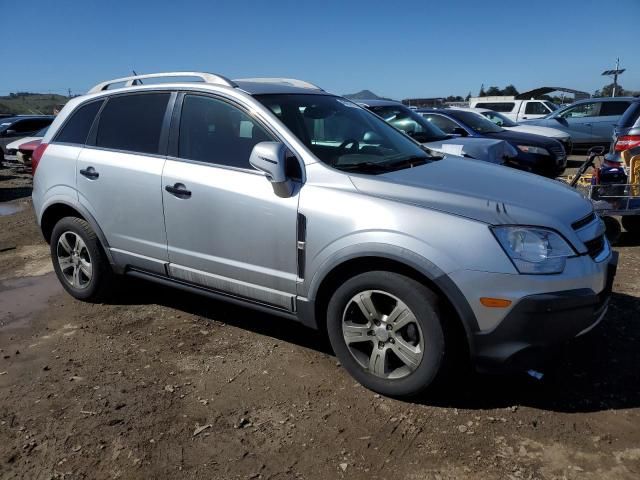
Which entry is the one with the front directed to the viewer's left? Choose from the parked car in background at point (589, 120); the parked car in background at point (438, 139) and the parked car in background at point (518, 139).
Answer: the parked car in background at point (589, 120)

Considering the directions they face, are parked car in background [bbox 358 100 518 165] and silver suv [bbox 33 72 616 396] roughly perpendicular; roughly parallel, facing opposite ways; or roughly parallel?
roughly parallel

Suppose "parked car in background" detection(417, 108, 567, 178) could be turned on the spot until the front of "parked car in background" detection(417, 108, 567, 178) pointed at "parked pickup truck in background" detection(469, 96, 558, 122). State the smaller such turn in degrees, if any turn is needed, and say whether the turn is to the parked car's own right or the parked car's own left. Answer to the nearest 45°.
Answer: approximately 135° to the parked car's own left

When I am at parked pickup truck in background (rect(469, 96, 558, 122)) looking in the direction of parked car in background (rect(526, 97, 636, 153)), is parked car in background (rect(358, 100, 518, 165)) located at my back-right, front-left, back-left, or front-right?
front-right

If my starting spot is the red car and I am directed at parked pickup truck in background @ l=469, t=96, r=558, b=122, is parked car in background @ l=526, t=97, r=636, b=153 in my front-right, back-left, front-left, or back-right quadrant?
front-right

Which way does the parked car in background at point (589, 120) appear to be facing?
to the viewer's left

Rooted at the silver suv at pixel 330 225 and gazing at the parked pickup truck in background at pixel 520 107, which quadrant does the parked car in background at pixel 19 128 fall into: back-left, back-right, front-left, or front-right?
front-left

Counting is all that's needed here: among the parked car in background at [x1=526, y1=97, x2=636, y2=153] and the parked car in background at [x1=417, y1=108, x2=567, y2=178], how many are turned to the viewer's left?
1

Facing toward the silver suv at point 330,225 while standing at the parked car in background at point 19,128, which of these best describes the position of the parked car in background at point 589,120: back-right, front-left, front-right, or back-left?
front-left

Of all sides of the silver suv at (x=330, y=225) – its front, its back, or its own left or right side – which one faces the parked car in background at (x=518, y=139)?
left

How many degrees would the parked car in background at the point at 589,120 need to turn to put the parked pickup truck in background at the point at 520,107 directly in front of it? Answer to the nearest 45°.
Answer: approximately 45° to its right

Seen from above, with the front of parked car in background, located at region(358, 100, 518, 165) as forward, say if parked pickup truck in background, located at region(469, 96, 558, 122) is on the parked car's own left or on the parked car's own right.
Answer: on the parked car's own left

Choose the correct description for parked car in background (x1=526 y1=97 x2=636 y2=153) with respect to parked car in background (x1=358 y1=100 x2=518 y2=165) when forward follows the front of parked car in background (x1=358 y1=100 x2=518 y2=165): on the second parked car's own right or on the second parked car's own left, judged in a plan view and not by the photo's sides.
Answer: on the second parked car's own left

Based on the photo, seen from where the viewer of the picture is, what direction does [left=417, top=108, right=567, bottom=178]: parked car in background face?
facing the viewer and to the right of the viewer

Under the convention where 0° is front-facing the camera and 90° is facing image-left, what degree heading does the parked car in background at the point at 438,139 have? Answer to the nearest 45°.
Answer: approximately 315°
